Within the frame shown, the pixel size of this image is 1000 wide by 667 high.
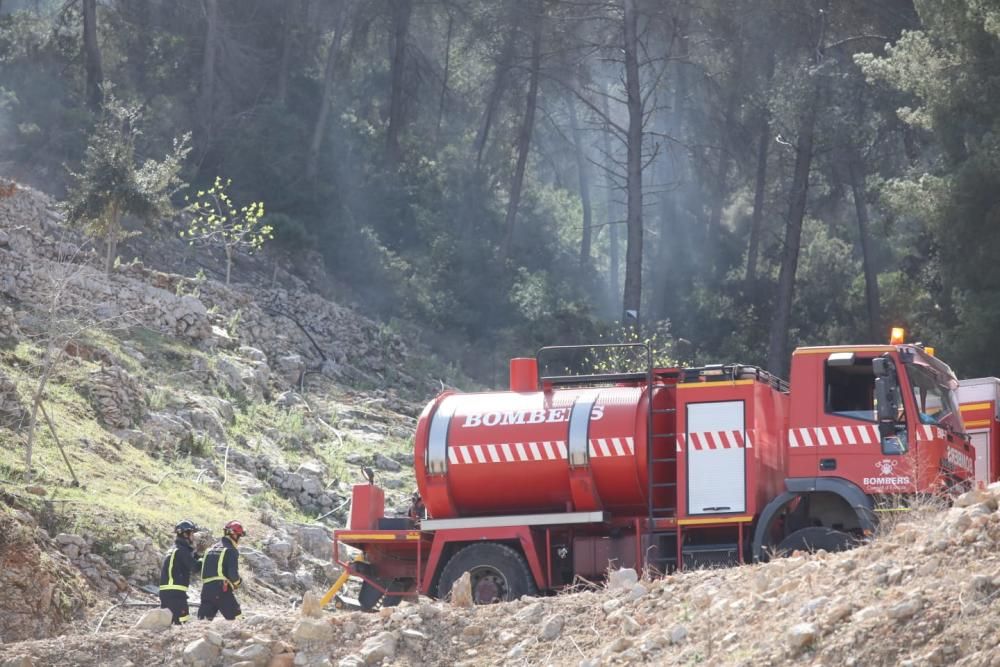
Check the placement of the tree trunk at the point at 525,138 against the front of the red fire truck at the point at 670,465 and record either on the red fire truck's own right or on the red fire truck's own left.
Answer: on the red fire truck's own left

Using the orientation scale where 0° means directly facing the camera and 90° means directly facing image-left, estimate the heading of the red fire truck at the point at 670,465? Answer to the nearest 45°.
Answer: approximately 270°

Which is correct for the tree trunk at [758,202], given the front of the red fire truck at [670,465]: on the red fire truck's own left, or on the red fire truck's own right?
on the red fire truck's own left

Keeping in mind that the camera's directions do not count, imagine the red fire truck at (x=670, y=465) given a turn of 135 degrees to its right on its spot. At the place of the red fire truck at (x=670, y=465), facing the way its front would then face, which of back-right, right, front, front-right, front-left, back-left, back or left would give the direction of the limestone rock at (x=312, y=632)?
front

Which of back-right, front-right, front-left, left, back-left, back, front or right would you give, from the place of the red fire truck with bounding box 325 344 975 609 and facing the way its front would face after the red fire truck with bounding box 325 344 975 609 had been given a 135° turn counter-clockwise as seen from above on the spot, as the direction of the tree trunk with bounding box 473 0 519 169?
front-right

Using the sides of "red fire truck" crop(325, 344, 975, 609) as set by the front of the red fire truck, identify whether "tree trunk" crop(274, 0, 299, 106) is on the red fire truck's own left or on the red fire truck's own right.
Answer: on the red fire truck's own left

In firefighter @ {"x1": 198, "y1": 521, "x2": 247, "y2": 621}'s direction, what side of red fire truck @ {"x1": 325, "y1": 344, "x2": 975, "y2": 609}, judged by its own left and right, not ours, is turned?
back

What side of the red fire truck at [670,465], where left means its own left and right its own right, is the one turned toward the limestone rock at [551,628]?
right

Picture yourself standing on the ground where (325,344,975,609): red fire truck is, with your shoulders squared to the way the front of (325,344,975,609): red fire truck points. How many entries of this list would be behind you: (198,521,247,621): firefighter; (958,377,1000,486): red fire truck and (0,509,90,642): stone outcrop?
2

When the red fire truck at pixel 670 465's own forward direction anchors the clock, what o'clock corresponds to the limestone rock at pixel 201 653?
The limestone rock is roughly at 5 o'clock from the red fire truck.
